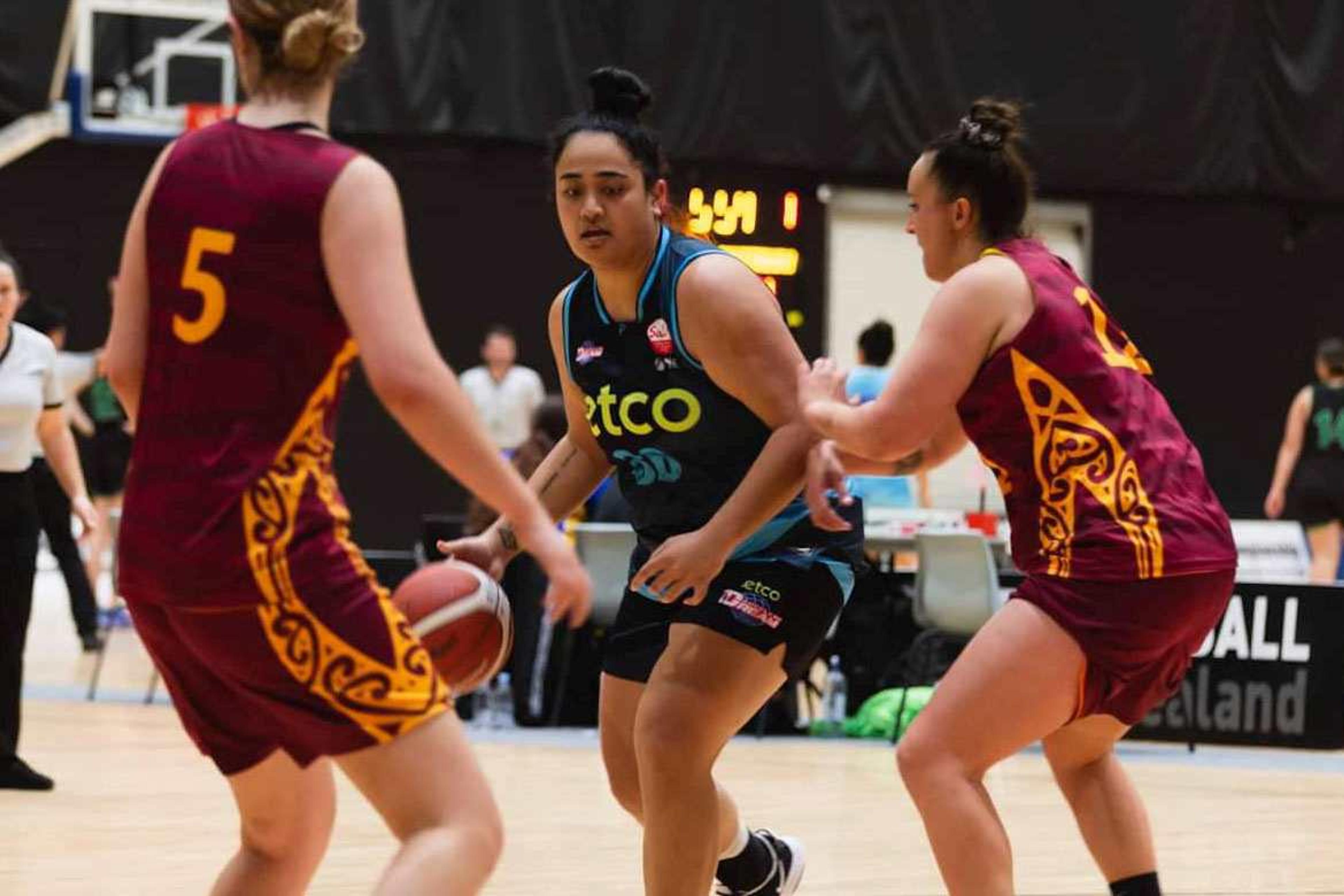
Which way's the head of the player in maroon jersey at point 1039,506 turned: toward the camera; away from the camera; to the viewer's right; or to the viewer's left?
to the viewer's left

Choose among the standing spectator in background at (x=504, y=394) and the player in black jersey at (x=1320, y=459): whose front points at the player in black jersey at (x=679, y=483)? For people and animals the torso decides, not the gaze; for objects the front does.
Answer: the standing spectator in background

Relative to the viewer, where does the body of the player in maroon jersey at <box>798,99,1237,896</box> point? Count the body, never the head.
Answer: to the viewer's left

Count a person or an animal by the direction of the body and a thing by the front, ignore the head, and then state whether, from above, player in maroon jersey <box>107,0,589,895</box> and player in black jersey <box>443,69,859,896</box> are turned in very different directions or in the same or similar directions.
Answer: very different directions

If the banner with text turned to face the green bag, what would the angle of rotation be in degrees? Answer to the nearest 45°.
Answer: approximately 90° to its right

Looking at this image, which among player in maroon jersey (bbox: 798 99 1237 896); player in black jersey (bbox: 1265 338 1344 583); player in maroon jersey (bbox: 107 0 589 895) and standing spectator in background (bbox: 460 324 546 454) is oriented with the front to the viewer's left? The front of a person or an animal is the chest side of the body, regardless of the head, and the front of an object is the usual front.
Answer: player in maroon jersey (bbox: 798 99 1237 896)

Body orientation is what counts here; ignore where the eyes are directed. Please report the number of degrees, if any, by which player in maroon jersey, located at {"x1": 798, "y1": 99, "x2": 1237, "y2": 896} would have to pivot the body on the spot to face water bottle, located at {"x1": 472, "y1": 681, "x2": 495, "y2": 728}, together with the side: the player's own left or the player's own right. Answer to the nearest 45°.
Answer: approximately 45° to the player's own right
